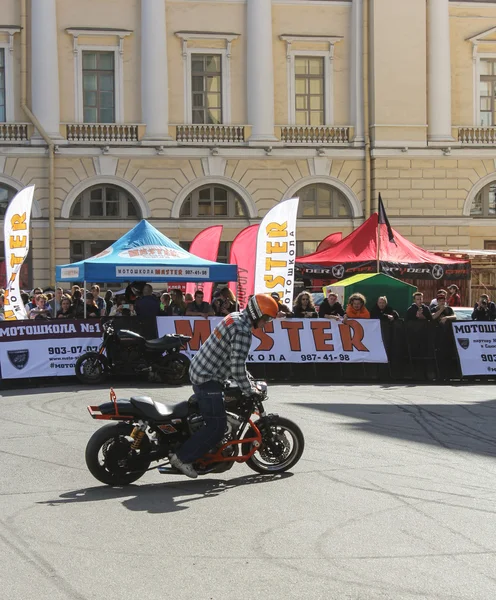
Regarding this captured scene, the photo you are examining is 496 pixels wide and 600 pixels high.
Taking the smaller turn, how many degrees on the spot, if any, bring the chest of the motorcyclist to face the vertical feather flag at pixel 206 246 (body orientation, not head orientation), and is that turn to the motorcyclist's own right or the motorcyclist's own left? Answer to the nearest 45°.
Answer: approximately 90° to the motorcyclist's own left

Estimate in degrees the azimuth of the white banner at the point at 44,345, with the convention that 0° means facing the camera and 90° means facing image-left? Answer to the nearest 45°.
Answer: approximately 0°

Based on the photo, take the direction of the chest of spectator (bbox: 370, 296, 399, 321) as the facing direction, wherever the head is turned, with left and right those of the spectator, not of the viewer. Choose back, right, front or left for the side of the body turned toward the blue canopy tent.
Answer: right

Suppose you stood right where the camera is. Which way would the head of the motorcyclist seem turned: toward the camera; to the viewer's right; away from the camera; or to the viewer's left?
to the viewer's right

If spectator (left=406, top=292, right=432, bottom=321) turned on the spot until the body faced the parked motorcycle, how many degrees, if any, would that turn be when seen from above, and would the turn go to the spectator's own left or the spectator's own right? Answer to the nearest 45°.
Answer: approximately 45° to the spectator's own right

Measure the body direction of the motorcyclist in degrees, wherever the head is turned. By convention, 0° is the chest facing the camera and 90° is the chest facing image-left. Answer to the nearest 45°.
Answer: approximately 270°

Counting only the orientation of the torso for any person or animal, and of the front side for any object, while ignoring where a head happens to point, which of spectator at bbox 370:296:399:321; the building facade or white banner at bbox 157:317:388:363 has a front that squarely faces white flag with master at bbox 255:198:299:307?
the building facade

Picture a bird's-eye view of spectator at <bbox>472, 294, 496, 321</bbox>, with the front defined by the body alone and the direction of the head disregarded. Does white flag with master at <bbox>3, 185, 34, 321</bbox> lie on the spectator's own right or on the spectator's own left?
on the spectator's own right

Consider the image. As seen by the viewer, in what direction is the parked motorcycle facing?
to the viewer's left

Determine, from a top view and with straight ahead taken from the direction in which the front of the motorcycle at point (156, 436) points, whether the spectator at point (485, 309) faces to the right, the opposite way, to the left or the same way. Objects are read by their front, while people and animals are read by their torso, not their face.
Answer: to the right

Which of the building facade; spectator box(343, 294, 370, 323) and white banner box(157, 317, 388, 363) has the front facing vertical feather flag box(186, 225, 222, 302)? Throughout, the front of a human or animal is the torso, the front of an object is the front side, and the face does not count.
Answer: the building facade
